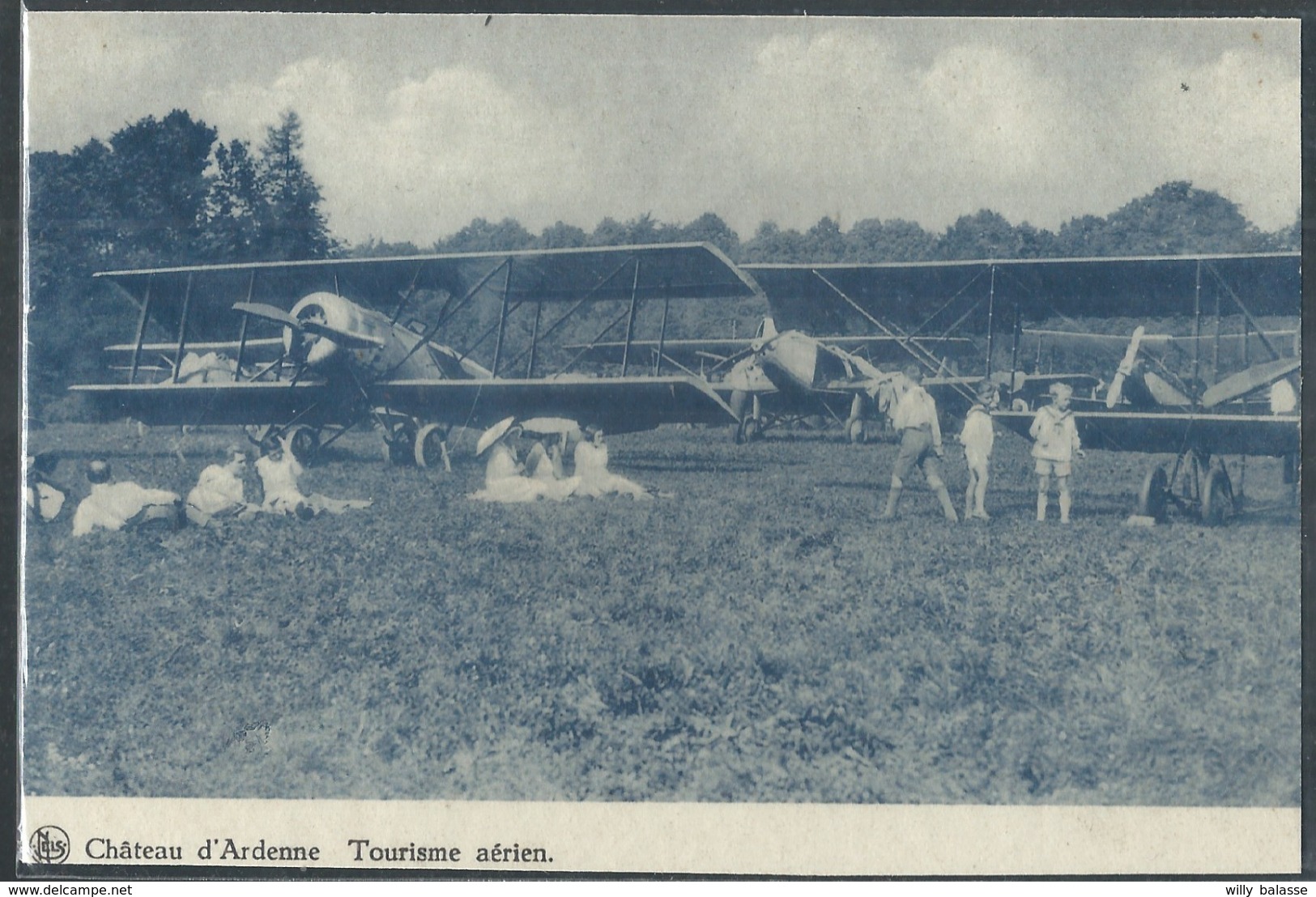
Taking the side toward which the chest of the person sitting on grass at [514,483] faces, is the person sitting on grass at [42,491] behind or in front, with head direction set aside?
behind

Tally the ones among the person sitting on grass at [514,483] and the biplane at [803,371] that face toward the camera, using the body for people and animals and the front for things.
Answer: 1

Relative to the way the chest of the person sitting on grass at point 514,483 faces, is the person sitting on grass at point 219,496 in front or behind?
behind
